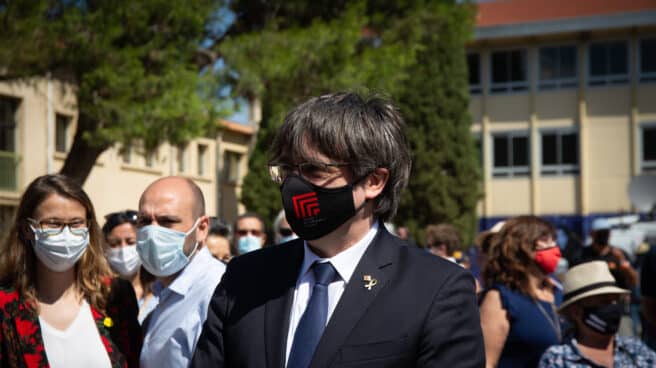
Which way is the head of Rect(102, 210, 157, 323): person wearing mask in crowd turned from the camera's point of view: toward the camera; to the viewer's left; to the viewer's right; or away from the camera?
toward the camera

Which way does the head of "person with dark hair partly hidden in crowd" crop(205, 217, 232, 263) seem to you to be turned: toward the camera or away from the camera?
toward the camera

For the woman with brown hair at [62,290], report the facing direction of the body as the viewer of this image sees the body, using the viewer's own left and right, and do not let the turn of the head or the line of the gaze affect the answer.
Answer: facing the viewer

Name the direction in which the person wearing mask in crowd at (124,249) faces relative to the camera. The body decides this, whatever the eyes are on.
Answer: toward the camera

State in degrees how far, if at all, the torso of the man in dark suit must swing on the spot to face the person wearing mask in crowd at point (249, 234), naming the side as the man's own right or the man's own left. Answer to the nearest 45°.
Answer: approximately 135° to the man's own right

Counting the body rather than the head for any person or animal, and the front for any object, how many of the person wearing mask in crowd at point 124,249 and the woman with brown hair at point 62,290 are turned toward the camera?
2

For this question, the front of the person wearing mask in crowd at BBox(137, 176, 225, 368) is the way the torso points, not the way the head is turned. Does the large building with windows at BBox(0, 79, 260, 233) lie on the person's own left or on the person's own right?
on the person's own right

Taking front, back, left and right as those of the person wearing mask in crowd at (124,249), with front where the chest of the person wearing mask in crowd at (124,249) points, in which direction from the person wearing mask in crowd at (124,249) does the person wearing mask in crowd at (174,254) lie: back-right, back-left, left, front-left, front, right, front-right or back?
front

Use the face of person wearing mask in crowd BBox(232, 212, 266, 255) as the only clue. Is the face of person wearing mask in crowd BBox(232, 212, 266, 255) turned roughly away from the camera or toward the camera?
toward the camera

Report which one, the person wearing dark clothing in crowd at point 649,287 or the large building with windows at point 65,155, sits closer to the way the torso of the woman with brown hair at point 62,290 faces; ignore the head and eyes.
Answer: the person wearing dark clothing in crowd

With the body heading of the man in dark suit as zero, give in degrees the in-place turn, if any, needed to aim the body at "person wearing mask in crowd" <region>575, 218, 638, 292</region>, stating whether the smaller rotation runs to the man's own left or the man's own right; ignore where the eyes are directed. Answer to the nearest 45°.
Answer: approximately 180°

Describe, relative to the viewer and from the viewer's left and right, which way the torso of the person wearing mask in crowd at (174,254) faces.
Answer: facing the viewer and to the left of the viewer

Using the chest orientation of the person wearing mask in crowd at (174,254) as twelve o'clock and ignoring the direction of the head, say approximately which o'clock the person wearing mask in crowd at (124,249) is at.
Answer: the person wearing mask in crowd at (124,249) is roughly at 4 o'clock from the person wearing mask in crowd at (174,254).

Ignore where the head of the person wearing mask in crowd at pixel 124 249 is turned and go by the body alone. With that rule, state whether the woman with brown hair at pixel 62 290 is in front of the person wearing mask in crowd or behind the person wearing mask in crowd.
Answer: in front

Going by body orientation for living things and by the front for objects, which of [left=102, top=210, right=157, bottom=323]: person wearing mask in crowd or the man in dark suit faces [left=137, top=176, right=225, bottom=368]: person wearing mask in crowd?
[left=102, top=210, right=157, bottom=323]: person wearing mask in crowd
